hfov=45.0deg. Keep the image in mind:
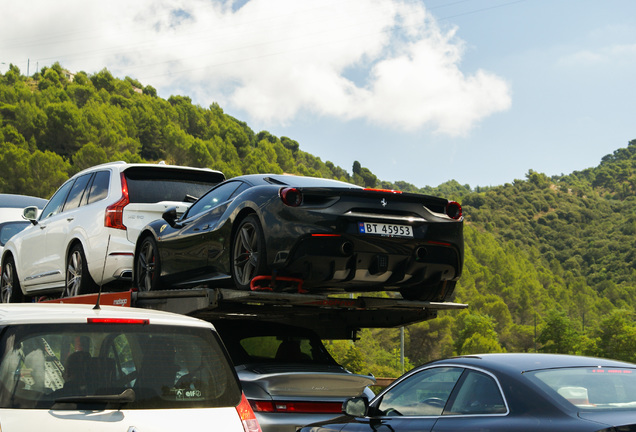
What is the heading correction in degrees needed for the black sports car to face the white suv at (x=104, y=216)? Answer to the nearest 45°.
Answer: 0° — it already faces it

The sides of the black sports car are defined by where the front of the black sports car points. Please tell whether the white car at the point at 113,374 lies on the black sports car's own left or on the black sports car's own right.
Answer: on the black sports car's own left

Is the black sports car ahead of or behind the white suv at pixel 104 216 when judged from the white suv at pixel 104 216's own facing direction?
behind

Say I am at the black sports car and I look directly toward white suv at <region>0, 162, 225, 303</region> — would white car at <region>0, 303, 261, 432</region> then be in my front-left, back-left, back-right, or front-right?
back-left

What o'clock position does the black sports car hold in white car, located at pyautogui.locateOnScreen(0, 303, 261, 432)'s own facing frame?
The black sports car is roughly at 1 o'clock from the white car.

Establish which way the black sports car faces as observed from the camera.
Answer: facing away from the viewer and to the left of the viewer

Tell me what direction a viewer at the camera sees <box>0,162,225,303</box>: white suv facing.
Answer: facing away from the viewer and to the left of the viewer

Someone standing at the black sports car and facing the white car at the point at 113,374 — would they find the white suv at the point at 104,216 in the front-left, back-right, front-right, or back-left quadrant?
back-right

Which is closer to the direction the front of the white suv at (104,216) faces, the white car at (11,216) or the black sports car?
the white car

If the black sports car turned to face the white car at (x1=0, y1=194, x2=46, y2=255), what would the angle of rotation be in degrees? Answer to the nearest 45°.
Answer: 0° — it already faces it

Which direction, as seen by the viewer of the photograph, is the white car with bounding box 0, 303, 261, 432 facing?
facing away from the viewer
